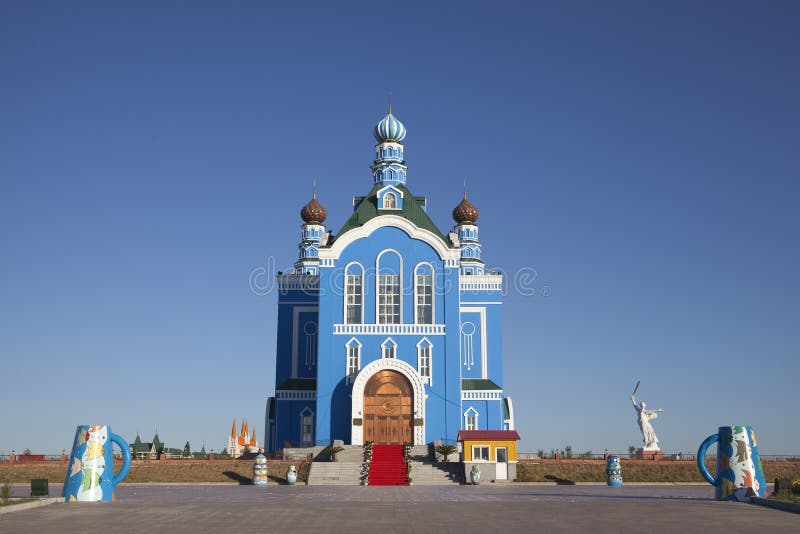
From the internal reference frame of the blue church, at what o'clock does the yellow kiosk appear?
The yellow kiosk is roughly at 11 o'clock from the blue church.

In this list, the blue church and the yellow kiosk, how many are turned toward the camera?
2

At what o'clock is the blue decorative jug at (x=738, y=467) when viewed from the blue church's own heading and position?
The blue decorative jug is roughly at 11 o'clock from the blue church.

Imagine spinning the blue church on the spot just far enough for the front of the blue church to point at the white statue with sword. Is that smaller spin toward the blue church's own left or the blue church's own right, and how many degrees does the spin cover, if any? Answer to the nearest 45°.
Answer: approximately 90° to the blue church's own left

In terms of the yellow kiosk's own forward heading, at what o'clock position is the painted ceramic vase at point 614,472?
The painted ceramic vase is roughly at 9 o'clock from the yellow kiosk.

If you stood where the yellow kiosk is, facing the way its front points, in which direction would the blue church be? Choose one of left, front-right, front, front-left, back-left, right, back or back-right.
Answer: back-right

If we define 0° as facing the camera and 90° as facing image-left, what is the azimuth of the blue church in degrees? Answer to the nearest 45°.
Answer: approximately 0°

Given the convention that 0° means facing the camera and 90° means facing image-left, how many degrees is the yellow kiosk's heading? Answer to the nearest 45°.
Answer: approximately 0°
